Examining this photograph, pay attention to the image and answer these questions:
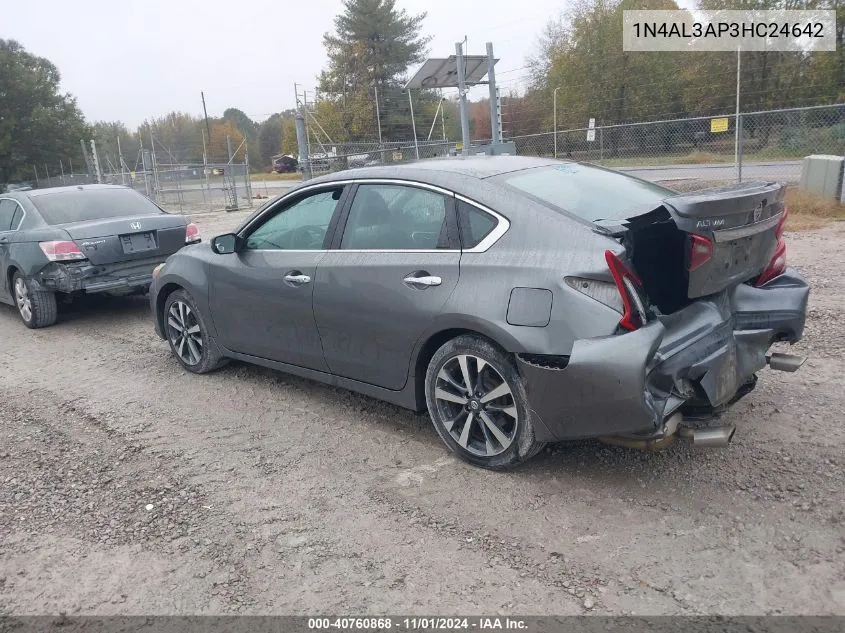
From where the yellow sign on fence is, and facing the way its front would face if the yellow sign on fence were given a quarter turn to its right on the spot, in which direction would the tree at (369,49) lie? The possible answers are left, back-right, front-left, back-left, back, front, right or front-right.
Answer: front-right

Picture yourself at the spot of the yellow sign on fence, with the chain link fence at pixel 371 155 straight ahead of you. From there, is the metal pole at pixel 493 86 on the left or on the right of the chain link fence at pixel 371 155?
left

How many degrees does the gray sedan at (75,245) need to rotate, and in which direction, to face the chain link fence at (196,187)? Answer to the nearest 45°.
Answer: approximately 45° to its right

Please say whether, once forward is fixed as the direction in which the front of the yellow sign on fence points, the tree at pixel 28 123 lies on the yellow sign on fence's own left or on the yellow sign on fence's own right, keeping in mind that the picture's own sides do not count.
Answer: on the yellow sign on fence's own right

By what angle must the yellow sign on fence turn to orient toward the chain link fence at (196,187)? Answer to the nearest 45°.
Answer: approximately 90° to its right

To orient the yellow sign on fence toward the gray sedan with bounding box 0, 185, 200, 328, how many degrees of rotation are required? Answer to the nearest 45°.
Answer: approximately 45° to its right

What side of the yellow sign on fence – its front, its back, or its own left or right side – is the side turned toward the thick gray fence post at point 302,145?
right

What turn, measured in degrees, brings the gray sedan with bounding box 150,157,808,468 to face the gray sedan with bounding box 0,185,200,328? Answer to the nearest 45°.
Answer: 0° — it already faces it

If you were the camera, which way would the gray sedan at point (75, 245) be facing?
facing away from the viewer and to the left of the viewer

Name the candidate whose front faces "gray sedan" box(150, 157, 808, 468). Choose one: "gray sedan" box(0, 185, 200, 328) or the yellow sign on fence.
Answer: the yellow sign on fence

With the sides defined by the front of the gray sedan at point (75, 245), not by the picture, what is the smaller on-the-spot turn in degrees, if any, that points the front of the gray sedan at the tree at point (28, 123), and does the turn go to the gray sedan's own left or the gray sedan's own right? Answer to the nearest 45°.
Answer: approximately 45° to the gray sedan's own right

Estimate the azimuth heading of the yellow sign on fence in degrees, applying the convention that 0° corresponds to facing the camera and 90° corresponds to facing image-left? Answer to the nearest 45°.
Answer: approximately 0°
